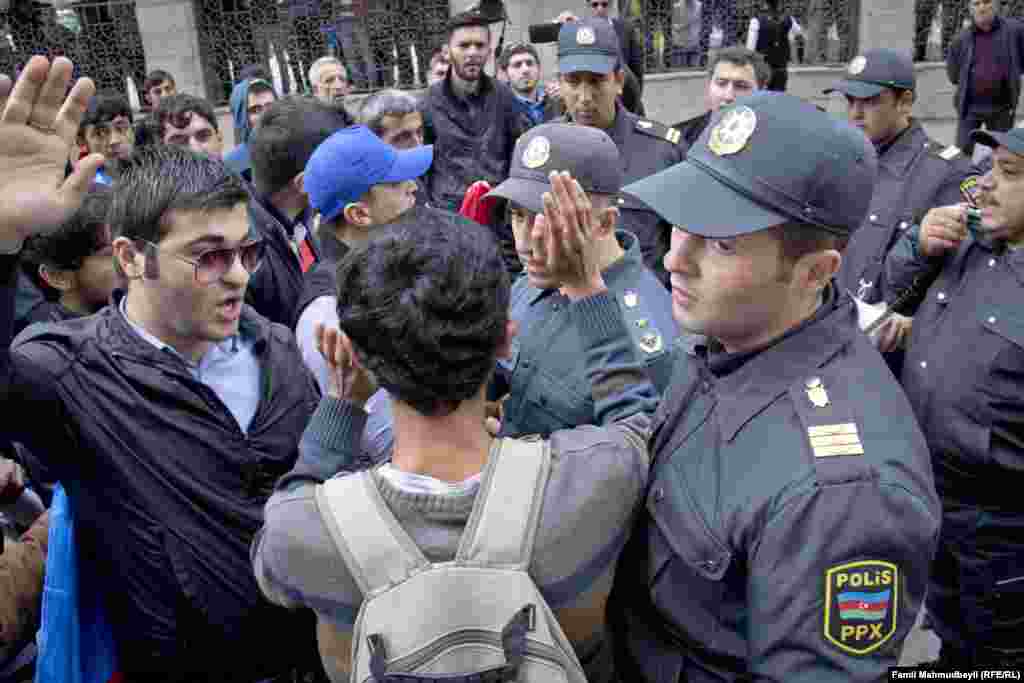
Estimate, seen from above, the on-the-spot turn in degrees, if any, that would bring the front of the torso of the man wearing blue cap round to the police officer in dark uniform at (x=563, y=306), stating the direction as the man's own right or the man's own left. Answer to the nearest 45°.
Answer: approximately 45° to the man's own right

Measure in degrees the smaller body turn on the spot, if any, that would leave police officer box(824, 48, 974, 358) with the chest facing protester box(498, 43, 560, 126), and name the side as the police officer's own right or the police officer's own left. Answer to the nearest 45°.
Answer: approximately 90° to the police officer's own right

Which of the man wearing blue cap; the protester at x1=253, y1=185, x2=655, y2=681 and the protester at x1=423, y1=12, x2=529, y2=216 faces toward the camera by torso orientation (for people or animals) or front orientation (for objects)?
the protester at x1=423, y1=12, x2=529, y2=216

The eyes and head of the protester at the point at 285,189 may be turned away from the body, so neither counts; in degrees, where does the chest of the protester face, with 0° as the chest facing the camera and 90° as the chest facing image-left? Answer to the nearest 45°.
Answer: approximately 270°

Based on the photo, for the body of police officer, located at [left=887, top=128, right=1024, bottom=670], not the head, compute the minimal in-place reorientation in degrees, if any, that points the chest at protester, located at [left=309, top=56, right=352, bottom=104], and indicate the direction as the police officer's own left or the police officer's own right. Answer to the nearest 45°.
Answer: approximately 90° to the police officer's own right

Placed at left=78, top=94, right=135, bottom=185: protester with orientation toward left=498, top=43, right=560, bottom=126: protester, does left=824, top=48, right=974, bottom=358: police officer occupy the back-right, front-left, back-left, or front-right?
front-right

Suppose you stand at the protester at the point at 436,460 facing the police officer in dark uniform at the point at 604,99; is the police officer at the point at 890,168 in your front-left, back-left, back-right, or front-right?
front-right

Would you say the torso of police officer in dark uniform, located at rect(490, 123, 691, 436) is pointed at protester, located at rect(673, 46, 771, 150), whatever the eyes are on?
no

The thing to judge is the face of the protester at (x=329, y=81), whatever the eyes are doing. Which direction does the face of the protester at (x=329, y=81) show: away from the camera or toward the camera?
toward the camera

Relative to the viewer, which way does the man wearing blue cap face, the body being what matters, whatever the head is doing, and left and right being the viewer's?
facing to the right of the viewer

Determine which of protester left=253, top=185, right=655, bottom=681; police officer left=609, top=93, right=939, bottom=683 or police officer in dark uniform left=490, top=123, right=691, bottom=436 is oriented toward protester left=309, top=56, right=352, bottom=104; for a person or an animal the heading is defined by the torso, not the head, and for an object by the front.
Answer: protester left=253, top=185, right=655, bottom=681

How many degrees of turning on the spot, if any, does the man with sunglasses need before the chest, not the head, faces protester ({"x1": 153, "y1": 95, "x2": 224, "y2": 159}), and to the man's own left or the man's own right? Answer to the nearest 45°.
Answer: approximately 135° to the man's own left

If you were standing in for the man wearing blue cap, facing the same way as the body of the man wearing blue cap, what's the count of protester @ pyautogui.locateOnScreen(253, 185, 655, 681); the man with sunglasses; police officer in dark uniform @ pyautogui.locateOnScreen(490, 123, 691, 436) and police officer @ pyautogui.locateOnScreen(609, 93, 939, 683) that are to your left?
0

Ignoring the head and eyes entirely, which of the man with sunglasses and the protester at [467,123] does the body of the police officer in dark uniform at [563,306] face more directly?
the man with sunglasses

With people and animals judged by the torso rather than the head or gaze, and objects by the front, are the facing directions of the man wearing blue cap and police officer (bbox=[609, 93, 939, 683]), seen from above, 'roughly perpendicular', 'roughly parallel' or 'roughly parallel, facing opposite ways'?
roughly parallel, facing opposite ways

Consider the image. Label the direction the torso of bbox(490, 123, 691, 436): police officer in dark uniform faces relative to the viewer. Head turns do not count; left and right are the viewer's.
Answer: facing the viewer and to the left of the viewer

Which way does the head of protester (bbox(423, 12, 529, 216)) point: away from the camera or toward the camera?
toward the camera

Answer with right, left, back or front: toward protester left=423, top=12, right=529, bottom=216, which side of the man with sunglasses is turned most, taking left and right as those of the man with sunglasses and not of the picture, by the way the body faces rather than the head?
left

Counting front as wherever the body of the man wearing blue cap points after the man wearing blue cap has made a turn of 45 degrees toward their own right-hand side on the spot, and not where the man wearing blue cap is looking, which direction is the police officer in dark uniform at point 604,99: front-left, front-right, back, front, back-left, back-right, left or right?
left
